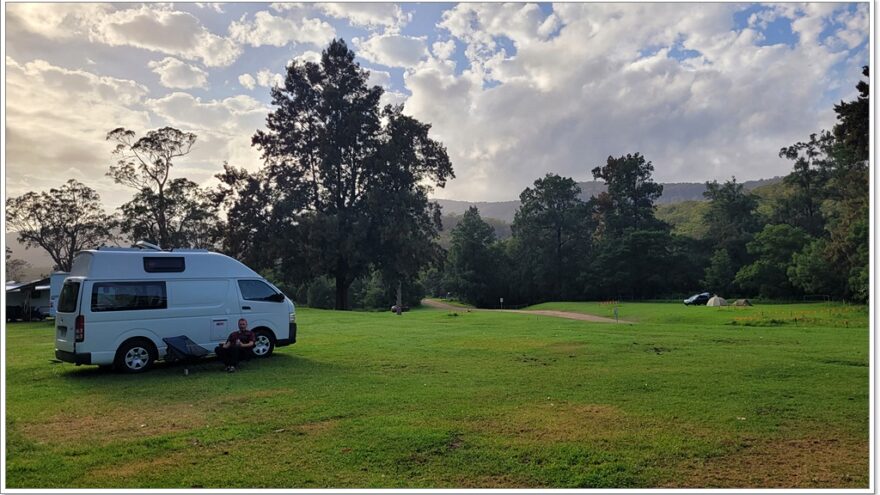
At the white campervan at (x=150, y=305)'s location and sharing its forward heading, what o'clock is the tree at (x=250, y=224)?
The tree is roughly at 11 o'clock from the white campervan.

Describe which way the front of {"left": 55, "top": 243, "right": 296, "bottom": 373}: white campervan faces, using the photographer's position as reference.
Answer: facing away from the viewer and to the right of the viewer
